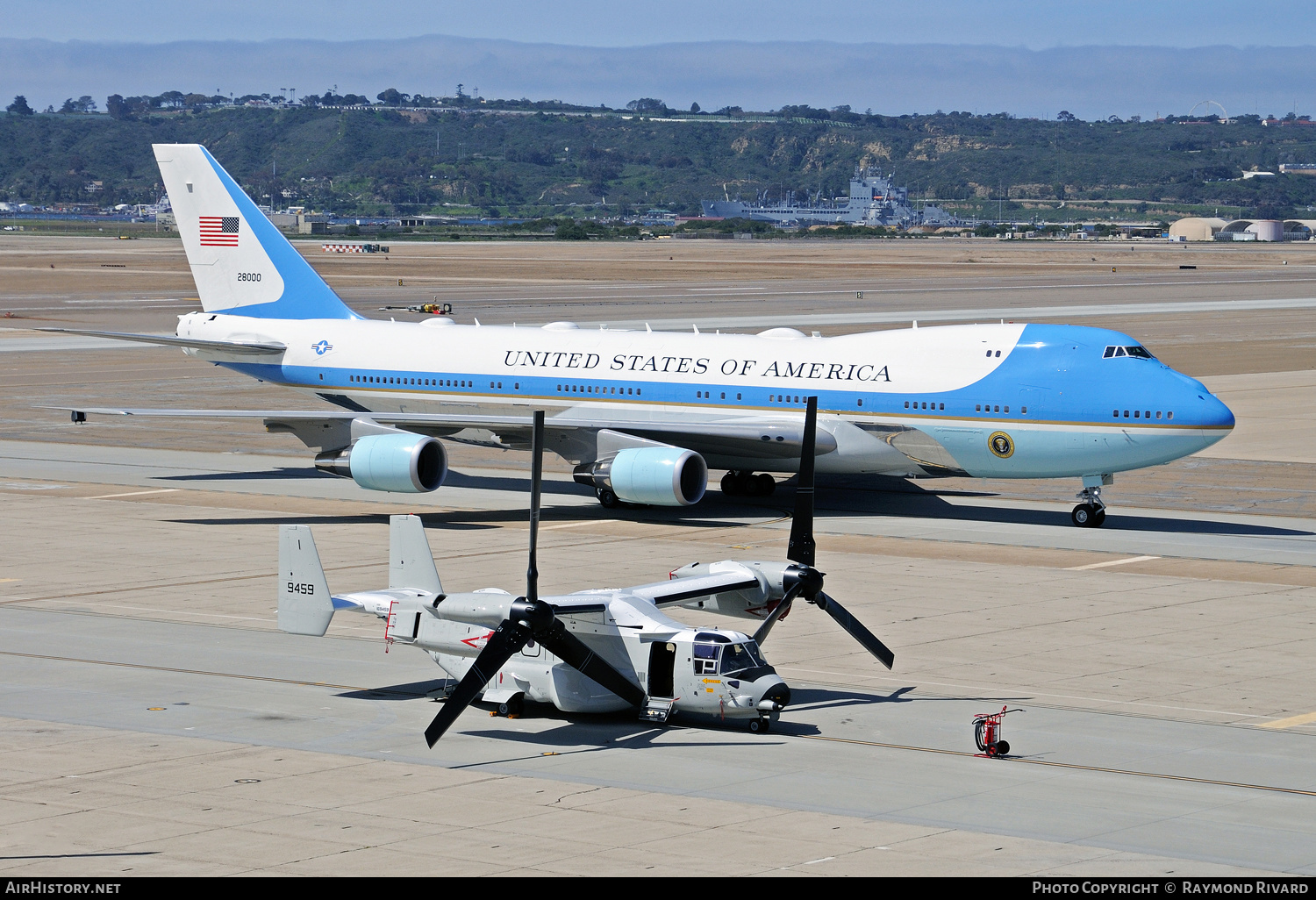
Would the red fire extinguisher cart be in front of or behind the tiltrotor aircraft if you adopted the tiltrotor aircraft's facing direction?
in front

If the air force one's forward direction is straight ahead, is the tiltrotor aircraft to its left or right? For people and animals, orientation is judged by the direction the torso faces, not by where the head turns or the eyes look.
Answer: on its right

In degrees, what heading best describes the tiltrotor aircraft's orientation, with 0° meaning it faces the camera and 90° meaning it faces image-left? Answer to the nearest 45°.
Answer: approximately 315°

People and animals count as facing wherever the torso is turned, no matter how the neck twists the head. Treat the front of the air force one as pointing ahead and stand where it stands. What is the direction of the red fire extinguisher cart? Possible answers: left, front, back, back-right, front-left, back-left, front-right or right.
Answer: front-right

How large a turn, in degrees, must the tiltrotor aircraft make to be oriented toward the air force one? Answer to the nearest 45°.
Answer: approximately 135° to its left

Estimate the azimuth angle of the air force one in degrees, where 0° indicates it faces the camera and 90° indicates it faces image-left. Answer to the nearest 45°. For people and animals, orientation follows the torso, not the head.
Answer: approximately 315°

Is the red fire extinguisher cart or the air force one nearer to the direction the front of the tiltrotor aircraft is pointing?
the red fire extinguisher cart
